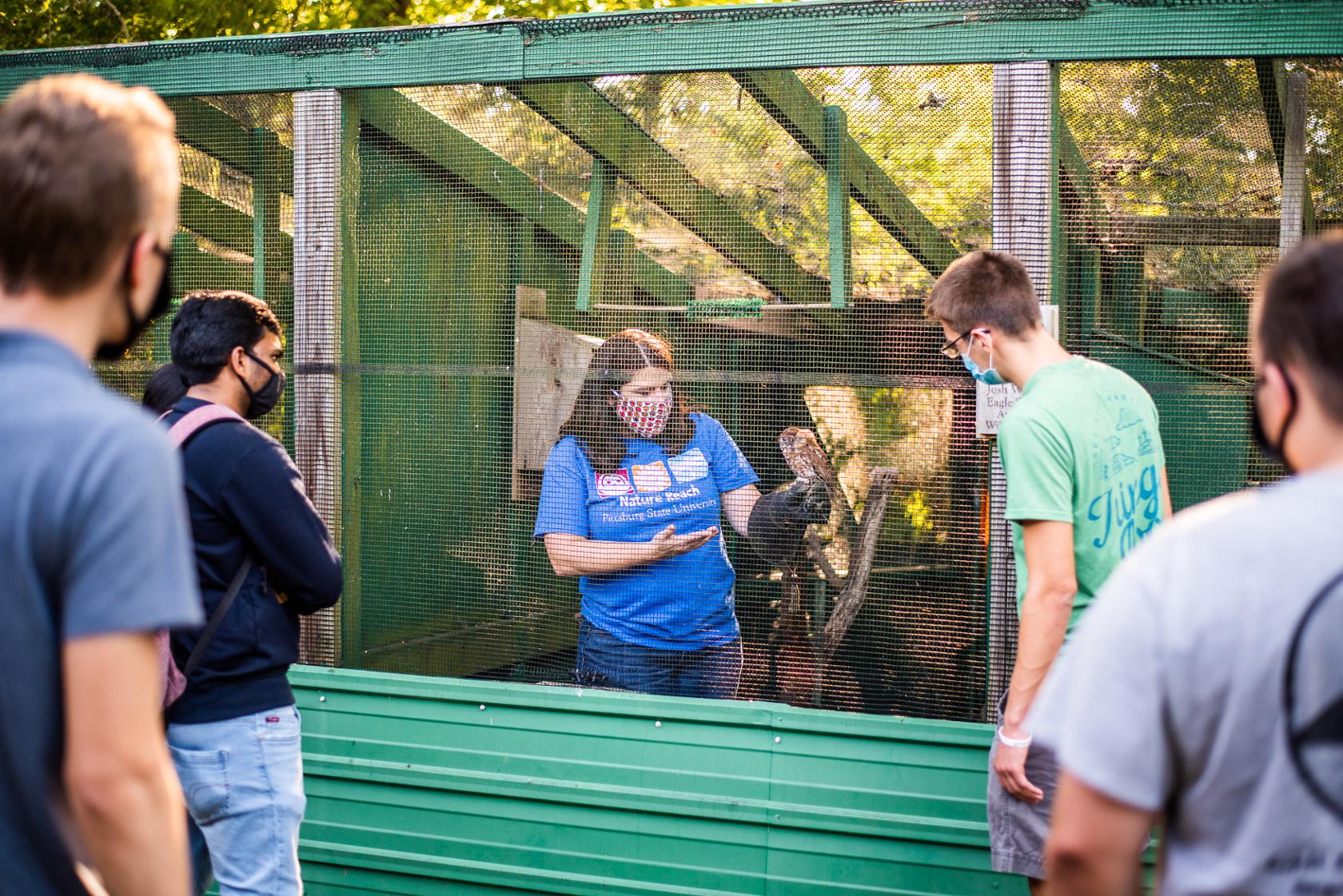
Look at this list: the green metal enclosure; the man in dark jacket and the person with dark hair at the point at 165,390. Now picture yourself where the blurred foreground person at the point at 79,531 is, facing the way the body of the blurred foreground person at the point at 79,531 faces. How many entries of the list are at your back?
0

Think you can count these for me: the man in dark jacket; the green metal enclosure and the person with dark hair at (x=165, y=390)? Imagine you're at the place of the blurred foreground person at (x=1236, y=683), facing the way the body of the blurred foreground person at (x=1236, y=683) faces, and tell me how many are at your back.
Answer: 0

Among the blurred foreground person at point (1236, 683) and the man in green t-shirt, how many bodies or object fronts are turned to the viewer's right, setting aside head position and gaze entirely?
0

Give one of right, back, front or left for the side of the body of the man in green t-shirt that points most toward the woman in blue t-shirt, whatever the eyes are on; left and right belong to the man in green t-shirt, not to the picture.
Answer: front

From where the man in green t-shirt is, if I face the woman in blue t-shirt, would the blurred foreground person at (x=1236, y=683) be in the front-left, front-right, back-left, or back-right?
back-left

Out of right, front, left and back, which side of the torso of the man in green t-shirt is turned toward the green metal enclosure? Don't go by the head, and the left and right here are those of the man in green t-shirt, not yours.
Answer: front

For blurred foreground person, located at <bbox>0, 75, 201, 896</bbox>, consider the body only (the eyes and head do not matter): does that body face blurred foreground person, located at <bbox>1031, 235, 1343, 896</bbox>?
no

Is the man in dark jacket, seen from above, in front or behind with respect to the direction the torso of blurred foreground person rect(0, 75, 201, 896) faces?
in front

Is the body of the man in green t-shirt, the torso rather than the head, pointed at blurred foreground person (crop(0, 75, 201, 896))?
no

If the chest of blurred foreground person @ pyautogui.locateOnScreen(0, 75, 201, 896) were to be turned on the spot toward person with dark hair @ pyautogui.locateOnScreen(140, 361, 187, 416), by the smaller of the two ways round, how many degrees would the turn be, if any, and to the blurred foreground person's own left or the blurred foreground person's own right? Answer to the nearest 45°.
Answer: approximately 45° to the blurred foreground person's own left

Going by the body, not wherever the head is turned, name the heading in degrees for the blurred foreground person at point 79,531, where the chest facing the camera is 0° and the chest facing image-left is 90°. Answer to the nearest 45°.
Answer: approximately 225°

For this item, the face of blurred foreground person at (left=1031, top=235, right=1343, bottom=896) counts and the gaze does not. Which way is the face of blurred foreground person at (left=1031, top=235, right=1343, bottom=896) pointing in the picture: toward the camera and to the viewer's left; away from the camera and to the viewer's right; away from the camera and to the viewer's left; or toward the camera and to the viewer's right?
away from the camera and to the viewer's left

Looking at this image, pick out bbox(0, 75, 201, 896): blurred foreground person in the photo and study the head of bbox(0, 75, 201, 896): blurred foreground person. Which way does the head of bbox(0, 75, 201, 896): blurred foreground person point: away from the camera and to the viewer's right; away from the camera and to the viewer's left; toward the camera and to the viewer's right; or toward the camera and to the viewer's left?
away from the camera and to the viewer's right

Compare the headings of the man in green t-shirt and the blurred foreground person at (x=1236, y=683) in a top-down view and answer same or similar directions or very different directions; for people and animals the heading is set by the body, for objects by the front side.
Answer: same or similar directions

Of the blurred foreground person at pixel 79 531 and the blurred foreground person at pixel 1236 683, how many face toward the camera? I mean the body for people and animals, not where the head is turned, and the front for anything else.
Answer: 0

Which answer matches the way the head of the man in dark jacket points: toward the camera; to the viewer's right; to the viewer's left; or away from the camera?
to the viewer's right

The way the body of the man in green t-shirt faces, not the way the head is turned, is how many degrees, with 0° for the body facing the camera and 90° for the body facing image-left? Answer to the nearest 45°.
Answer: approximately 135°
